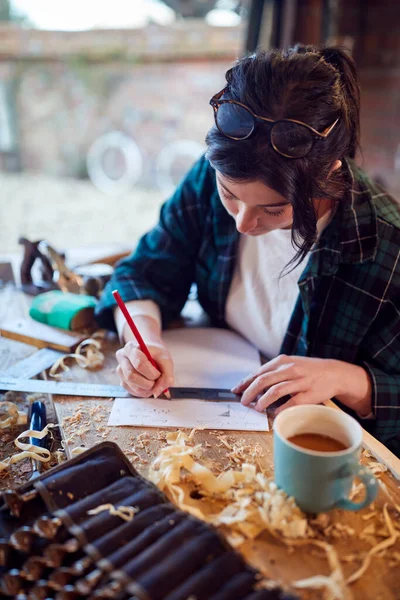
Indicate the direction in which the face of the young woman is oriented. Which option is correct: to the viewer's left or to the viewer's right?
to the viewer's left
